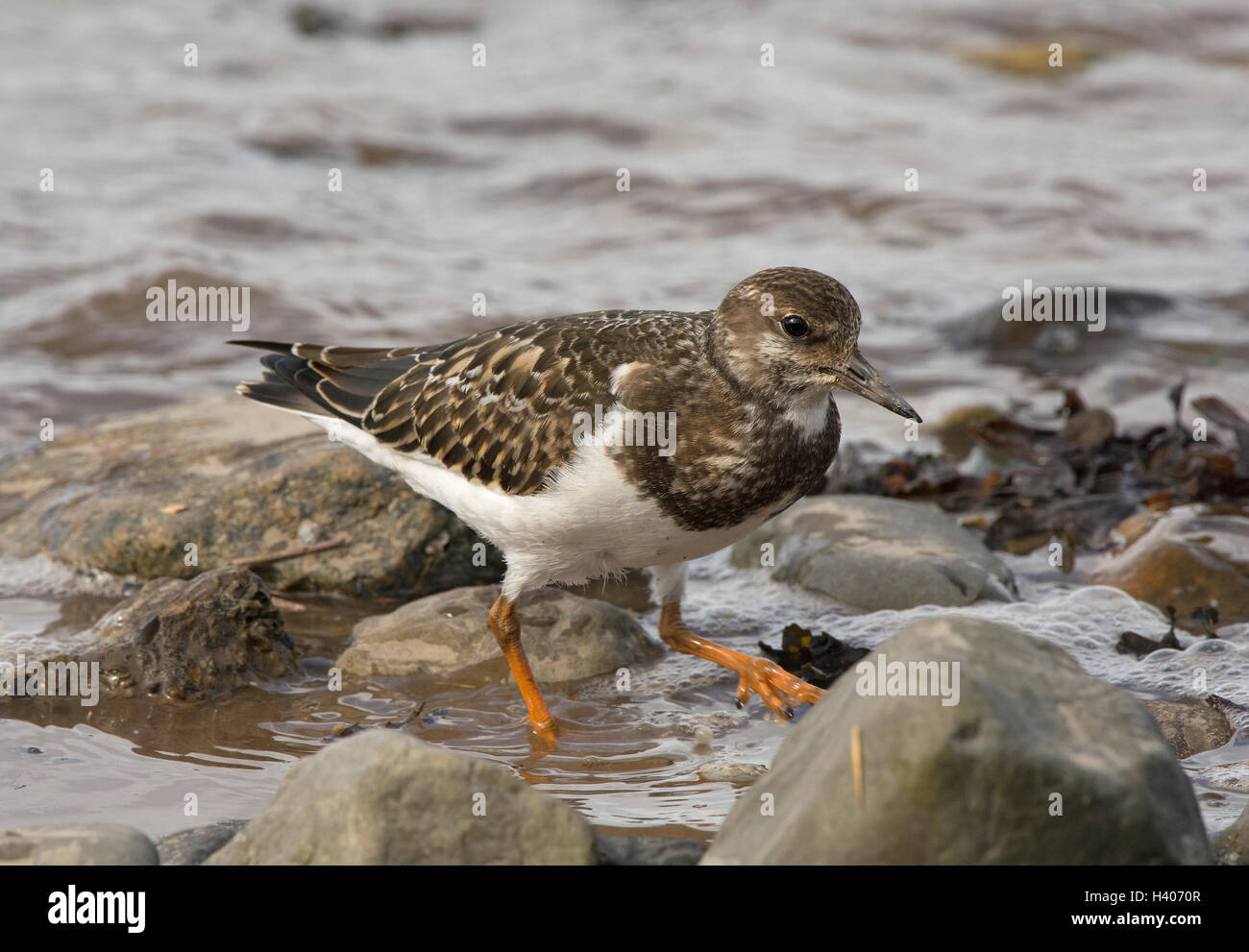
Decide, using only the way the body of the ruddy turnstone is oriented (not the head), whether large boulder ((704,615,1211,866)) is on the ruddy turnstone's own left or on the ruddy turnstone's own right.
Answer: on the ruddy turnstone's own right

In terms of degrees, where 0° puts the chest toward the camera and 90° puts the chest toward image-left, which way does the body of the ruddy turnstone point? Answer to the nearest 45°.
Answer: approximately 270°

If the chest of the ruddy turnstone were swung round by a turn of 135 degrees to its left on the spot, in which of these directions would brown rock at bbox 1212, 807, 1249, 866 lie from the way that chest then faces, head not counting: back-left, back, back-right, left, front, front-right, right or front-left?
back

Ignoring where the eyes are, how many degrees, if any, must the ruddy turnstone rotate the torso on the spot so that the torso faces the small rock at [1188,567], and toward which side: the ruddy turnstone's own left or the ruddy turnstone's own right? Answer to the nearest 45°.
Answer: approximately 45° to the ruddy turnstone's own left

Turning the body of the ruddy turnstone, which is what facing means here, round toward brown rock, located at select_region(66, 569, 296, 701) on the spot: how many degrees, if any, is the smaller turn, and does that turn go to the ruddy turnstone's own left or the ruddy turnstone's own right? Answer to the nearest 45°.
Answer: approximately 180°

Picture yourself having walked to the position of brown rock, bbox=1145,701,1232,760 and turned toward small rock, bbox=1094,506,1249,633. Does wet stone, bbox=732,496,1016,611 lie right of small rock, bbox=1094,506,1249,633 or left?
left

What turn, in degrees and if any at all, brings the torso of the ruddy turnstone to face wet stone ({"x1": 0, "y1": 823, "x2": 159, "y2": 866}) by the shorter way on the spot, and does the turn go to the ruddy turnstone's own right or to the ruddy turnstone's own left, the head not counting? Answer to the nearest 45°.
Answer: approximately 135° to the ruddy turnstone's own right

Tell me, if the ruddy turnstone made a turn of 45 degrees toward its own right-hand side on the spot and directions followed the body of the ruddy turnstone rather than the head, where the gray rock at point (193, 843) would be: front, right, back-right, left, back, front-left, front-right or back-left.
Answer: right

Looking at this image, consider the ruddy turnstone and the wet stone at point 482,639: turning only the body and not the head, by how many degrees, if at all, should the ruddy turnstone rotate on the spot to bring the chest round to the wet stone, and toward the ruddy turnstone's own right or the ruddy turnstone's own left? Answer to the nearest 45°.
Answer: approximately 135° to the ruddy turnstone's own left

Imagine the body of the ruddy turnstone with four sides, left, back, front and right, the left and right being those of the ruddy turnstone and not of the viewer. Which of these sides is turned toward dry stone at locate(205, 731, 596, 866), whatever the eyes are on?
right

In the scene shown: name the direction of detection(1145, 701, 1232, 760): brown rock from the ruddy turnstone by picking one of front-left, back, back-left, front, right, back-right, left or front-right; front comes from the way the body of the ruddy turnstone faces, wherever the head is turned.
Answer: front
